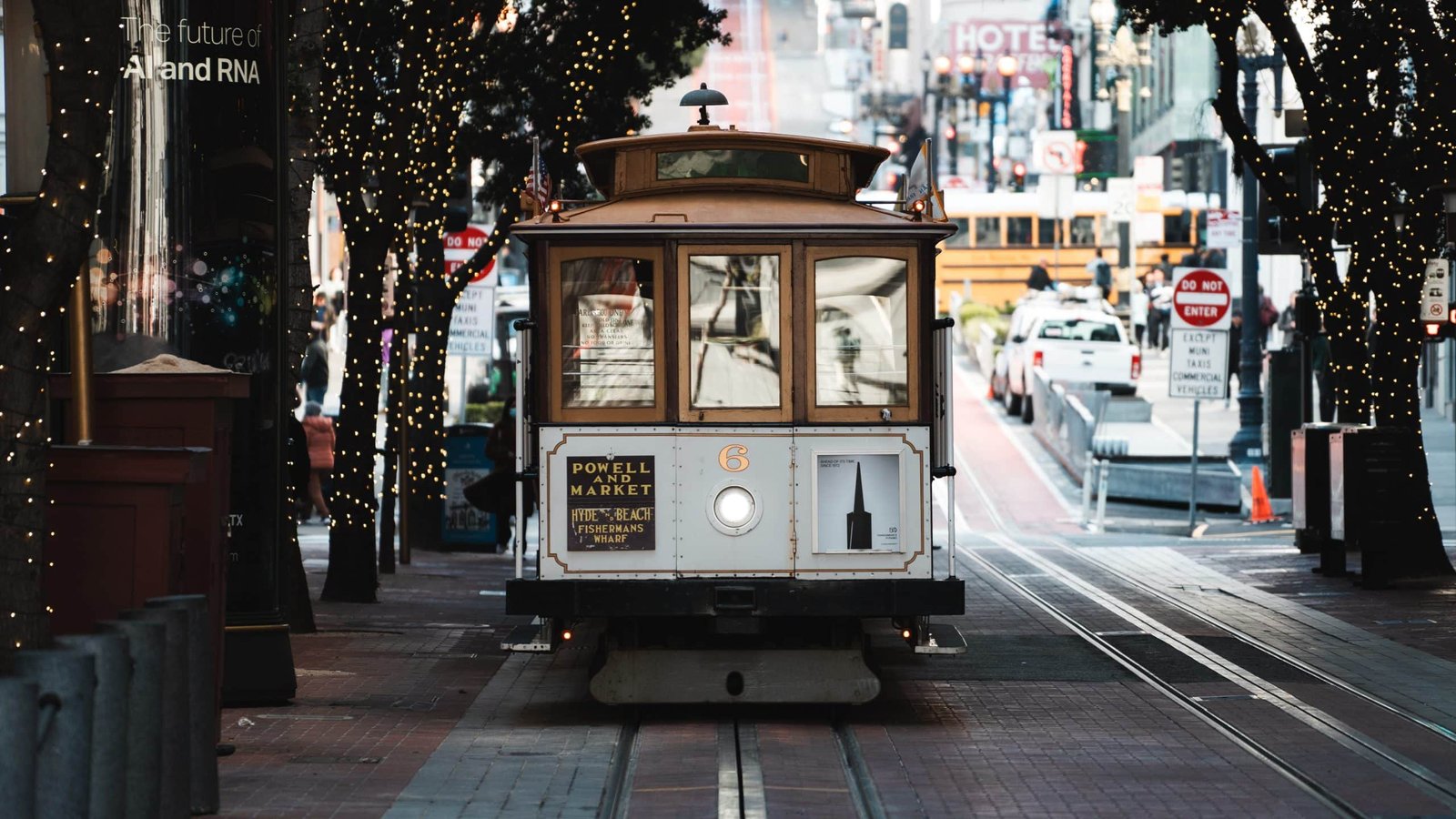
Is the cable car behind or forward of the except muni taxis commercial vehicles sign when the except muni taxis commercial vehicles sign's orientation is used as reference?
forward

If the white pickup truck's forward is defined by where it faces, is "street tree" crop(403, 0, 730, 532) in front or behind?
behind

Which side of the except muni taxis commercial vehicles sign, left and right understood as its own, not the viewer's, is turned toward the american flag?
front

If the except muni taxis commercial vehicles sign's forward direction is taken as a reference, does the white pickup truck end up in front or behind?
behind

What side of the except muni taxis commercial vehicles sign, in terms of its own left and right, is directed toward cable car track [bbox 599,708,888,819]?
front

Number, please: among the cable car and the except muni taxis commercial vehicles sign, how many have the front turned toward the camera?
2

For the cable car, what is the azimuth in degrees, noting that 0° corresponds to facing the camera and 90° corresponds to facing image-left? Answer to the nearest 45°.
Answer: approximately 0°

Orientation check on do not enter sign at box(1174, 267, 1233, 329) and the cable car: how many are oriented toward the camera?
2

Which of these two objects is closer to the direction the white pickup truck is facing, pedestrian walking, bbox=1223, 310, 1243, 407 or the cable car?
the pedestrian walking

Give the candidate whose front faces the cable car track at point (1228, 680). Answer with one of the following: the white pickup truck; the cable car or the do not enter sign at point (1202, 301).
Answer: the do not enter sign

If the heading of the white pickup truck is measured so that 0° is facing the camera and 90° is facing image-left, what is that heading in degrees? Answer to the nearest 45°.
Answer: approximately 180°
